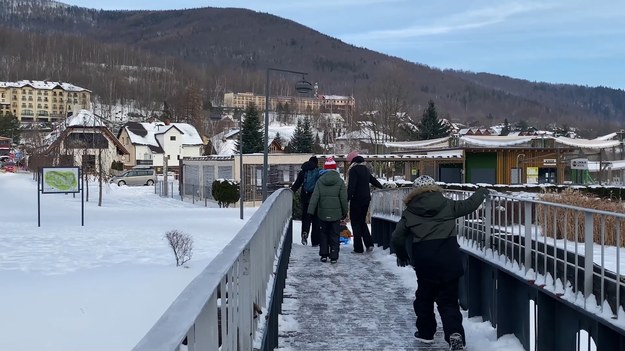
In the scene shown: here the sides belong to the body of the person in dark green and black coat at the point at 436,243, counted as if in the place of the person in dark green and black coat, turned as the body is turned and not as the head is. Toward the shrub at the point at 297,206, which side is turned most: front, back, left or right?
front

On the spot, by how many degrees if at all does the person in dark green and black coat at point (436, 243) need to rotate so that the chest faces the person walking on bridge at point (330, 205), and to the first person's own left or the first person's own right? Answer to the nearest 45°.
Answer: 0° — they already face them

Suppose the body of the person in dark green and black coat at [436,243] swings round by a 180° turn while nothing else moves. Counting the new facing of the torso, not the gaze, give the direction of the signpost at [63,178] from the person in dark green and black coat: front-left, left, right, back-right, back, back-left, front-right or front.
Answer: back-right

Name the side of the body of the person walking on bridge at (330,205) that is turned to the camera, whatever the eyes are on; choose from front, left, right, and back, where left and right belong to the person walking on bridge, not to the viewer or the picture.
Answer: back

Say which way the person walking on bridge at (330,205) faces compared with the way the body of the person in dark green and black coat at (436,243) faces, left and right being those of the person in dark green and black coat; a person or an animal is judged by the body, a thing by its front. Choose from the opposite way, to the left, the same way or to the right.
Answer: the same way

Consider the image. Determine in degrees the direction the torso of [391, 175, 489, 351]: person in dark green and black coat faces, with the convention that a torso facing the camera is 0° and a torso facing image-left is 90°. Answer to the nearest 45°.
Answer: approximately 180°

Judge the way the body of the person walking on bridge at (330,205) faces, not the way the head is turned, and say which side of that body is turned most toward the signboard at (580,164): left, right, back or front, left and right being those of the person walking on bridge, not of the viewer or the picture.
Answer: front

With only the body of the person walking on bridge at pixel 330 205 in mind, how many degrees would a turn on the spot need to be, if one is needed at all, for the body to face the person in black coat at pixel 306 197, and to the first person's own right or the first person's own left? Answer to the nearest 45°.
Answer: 0° — they already face them

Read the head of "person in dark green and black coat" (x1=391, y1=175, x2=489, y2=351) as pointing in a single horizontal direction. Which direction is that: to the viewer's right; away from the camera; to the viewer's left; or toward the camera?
away from the camera

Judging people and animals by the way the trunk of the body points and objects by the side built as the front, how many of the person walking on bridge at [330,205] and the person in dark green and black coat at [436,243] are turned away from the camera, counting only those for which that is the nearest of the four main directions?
2

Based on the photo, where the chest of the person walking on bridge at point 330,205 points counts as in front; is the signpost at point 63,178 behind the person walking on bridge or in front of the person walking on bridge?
in front
